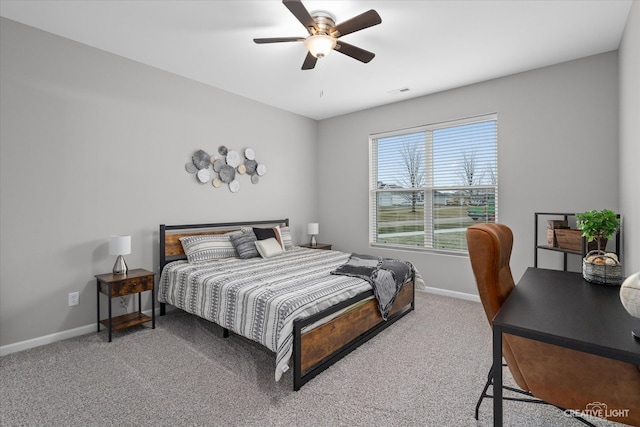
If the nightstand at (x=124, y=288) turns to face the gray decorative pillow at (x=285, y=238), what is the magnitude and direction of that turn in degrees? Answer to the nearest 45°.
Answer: approximately 45° to its left

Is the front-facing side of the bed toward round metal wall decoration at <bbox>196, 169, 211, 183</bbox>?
no

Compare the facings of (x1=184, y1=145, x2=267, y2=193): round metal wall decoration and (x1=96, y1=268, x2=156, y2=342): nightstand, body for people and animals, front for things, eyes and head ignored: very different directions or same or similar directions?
same or similar directions

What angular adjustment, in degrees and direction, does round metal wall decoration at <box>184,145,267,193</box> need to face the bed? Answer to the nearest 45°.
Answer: approximately 45° to its right

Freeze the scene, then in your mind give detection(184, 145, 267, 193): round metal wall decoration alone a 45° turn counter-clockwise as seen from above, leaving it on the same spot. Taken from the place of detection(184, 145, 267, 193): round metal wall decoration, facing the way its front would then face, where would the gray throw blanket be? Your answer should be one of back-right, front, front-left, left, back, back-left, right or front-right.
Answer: front-right

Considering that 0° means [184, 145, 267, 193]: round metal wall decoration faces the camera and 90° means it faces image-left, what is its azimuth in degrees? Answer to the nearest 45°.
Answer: approximately 315°

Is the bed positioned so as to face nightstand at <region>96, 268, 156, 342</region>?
no

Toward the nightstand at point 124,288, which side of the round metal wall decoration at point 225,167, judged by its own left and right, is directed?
right

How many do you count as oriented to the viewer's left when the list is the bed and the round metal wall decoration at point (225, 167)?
0

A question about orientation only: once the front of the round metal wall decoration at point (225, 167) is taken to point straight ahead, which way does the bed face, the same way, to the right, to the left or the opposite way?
the same way

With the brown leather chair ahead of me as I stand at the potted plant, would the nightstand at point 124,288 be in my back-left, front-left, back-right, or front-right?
front-right

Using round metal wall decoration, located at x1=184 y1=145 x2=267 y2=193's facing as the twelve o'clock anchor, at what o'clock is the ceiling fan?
The ceiling fan is roughly at 1 o'clock from the round metal wall decoration.

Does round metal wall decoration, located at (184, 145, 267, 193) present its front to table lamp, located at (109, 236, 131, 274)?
no

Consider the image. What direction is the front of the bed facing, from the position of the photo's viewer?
facing the viewer and to the right of the viewer

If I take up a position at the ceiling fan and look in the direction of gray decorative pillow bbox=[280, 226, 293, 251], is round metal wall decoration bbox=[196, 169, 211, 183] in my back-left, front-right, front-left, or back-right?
front-left

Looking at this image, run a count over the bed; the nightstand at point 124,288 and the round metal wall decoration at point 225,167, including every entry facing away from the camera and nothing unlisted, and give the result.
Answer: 0

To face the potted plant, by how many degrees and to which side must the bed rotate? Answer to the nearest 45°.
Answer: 0° — it already faces it

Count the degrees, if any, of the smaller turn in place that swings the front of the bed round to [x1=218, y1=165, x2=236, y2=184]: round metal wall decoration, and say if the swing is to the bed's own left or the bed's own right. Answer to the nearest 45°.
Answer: approximately 180°

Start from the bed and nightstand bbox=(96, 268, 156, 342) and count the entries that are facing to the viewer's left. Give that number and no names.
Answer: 0
